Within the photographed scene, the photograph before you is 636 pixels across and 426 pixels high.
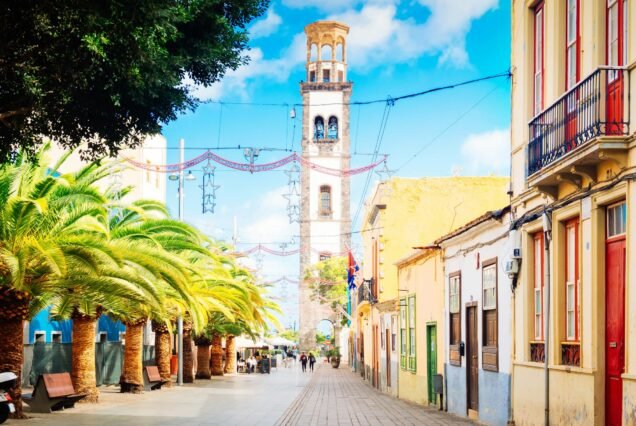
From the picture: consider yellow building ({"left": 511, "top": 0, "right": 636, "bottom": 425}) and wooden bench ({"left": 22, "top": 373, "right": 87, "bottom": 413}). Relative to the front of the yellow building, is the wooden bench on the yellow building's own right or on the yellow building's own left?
on the yellow building's own right

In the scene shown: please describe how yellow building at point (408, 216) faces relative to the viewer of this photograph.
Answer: facing to the left of the viewer

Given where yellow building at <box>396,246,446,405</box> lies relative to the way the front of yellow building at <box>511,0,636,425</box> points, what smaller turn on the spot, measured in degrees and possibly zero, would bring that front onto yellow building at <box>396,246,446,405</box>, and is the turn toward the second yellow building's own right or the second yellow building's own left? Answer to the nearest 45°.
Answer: approximately 135° to the second yellow building's own right

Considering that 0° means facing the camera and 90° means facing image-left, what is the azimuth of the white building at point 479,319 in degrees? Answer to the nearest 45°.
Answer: approximately 45°

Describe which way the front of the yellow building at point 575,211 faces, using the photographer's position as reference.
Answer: facing the viewer and to the left of the viewer

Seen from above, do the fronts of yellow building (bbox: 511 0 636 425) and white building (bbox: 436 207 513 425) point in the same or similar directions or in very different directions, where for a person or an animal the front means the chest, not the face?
same or similar directions

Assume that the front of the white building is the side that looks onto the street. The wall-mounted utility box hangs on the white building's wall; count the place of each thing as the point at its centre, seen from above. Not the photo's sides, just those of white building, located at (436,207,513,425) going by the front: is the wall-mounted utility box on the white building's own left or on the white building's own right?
on the white building's own left
